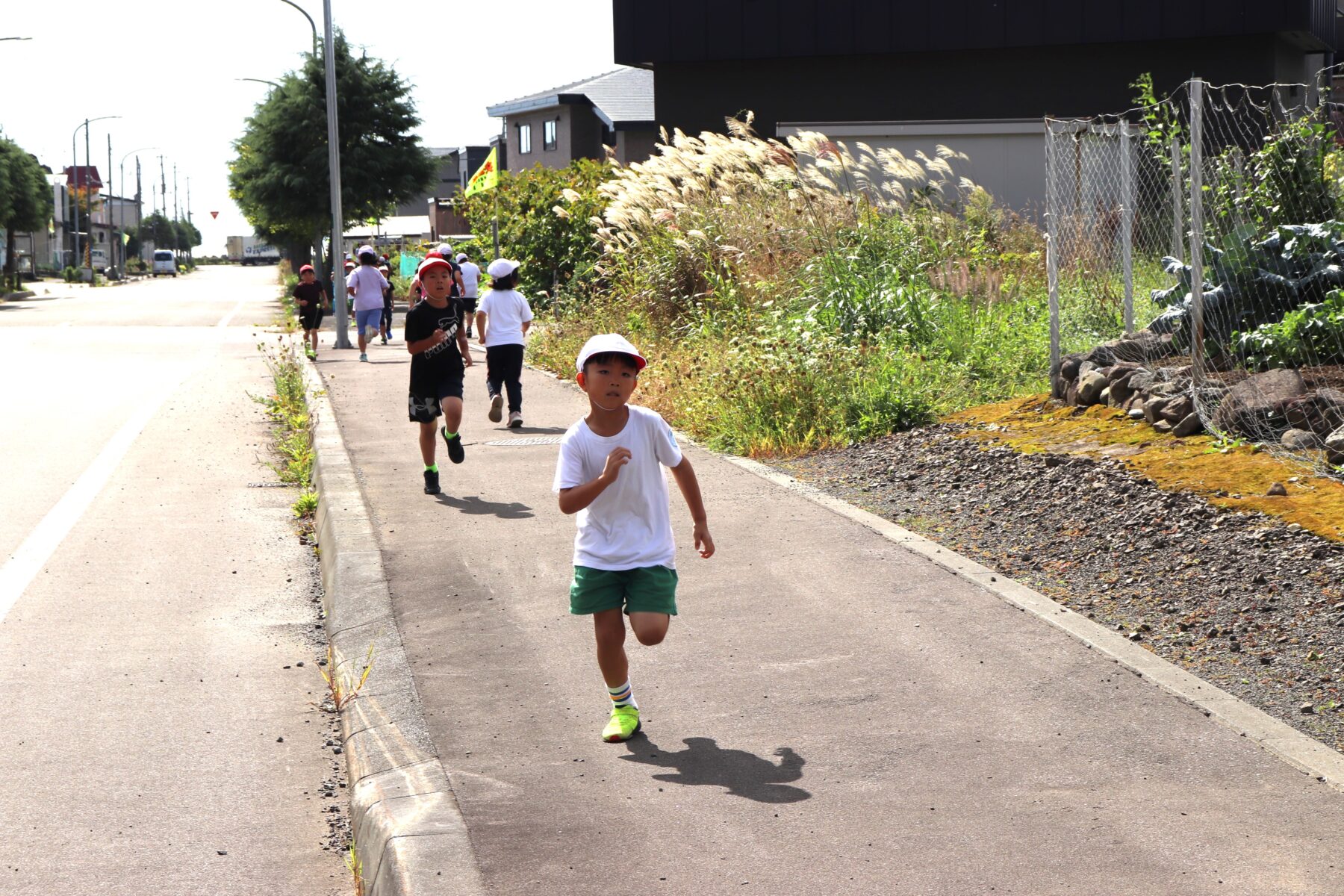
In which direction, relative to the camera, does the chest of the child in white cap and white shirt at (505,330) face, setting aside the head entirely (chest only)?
away from the camera

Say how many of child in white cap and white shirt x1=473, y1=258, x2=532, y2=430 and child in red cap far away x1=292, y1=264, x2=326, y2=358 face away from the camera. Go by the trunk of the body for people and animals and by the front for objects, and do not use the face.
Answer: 1

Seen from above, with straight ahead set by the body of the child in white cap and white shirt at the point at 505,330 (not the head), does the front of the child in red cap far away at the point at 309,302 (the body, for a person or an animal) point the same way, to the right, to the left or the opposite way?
the opposite way

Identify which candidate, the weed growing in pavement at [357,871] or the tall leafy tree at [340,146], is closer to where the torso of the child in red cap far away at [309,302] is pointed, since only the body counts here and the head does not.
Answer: the weed growing in pavement

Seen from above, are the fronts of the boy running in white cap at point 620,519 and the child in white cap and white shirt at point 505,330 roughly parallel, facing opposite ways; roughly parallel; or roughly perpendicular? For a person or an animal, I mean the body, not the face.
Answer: roughly parallel, facing opposite ways

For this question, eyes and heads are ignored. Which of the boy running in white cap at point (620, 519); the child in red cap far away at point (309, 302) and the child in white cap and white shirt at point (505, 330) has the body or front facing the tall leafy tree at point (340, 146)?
the child in white cap and white shirt

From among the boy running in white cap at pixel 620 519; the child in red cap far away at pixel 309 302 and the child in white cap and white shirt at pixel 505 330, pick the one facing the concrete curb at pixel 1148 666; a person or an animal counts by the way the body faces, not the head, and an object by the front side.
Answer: the child in red cap far away

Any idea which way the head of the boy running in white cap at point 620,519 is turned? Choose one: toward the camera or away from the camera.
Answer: toward the camera

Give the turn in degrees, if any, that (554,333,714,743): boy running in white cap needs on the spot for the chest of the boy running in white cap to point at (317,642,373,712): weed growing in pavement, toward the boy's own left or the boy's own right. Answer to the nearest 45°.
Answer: approximately 135° to the boy's own right

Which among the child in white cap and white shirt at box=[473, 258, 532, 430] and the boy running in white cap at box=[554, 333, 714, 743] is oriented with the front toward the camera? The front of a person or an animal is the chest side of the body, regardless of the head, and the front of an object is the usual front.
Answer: the boy running in white cap

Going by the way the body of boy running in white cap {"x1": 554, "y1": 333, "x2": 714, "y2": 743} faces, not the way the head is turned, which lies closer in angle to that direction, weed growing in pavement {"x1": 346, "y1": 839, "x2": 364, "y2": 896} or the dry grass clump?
the weed growing in pavement

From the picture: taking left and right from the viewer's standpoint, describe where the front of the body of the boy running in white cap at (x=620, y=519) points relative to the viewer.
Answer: facing the viewer

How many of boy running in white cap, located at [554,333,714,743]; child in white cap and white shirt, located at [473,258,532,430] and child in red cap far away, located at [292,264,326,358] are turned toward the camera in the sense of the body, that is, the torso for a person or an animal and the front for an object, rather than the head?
2

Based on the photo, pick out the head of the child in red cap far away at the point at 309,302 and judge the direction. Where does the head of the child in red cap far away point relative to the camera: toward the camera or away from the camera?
toward the camera

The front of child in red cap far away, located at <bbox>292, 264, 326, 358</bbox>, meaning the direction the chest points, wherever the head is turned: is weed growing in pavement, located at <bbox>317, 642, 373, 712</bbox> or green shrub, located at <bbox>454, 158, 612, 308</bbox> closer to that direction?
the weed growing in pavement

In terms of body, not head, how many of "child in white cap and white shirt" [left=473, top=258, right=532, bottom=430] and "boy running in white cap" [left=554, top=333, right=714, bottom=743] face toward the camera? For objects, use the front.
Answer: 1

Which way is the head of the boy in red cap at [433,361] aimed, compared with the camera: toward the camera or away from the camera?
toward the camera

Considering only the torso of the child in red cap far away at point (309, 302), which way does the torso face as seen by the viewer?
toward the camera

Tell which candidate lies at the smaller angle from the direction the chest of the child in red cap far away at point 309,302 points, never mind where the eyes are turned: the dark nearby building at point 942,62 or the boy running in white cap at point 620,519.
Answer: the boy running in white cap

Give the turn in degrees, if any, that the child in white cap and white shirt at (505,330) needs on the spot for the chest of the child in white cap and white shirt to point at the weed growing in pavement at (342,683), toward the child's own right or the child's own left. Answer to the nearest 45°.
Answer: approximately 180°
